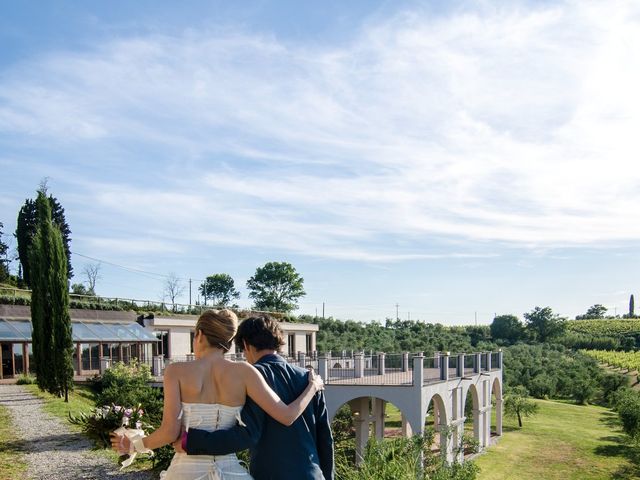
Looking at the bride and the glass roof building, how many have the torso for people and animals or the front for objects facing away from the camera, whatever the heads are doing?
1

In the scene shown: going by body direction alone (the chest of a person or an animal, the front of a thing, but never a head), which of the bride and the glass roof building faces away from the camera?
the bride

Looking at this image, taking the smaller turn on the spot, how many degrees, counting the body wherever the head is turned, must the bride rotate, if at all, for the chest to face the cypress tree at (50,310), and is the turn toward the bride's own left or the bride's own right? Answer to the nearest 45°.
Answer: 0° — they already face it

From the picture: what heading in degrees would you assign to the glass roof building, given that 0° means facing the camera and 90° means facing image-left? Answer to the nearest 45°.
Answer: approximately 315°

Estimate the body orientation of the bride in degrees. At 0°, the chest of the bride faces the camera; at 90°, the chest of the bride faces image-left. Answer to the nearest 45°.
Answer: approximately 180°

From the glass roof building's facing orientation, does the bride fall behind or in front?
in front
